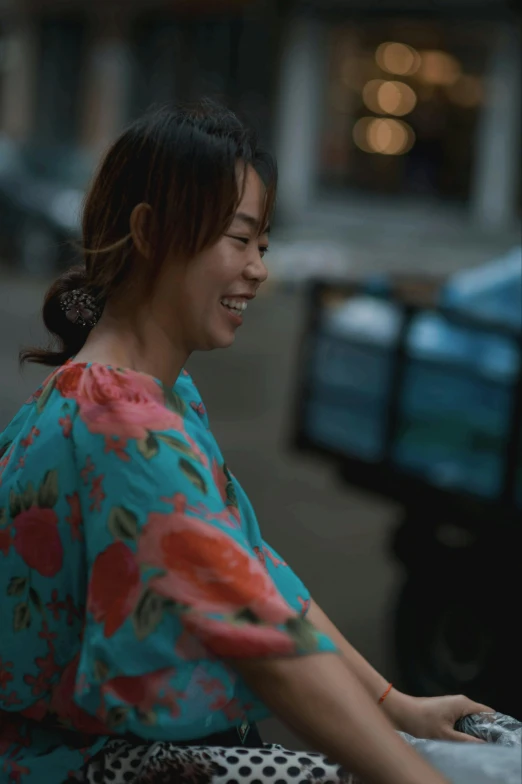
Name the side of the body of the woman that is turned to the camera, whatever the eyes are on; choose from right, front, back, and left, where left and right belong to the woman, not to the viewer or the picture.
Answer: right

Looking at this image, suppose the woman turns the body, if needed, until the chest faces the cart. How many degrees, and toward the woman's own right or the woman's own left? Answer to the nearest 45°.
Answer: approximately 90° to the woman's own left

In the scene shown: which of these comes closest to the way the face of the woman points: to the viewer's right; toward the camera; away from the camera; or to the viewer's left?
to the viewer's right
